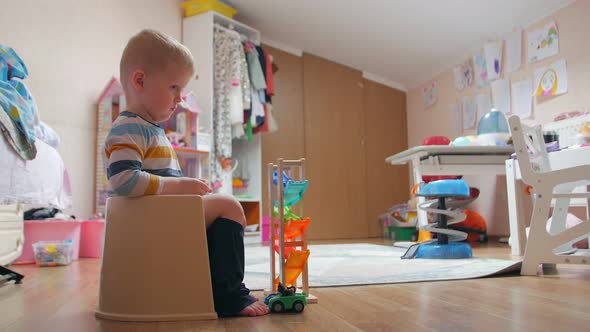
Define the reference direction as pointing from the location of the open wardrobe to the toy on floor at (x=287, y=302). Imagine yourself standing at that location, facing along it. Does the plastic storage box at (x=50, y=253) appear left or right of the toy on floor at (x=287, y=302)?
right

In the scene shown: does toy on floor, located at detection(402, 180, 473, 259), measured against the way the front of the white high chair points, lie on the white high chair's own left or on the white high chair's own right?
on the white high chair's own left

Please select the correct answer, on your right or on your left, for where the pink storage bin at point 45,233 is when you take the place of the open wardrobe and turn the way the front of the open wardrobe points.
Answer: on your right

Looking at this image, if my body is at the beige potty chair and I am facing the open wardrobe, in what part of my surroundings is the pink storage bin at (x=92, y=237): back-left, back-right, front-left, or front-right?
front-left

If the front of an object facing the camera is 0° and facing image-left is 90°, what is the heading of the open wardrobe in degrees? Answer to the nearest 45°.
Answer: approximately 315°

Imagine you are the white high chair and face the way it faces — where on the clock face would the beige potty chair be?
The beige potty chair is roughly at 4 o'clock from the white high chair.

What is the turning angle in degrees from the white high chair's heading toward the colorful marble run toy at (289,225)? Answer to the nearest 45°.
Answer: approximately 135° to its right

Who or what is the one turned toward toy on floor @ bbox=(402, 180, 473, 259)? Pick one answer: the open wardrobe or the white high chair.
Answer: the open wardrobe

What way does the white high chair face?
to the viewer's right

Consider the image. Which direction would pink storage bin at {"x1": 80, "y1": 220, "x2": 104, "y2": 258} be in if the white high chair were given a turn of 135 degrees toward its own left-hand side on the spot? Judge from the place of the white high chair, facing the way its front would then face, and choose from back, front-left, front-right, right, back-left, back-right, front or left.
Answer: front-left

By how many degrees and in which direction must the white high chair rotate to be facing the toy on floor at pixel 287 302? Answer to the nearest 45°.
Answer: approximately 135° to its right

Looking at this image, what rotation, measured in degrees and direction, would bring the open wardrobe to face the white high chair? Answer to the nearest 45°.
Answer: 0° — it already faces it

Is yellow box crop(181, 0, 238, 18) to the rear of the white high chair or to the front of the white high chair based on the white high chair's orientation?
to the rear

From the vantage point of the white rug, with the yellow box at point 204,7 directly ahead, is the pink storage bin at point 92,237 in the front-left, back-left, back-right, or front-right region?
front-left

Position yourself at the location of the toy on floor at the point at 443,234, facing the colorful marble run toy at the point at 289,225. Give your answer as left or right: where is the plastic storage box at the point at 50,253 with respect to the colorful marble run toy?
right

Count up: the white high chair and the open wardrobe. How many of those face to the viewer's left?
0

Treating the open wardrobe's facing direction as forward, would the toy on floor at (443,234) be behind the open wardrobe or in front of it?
in front
